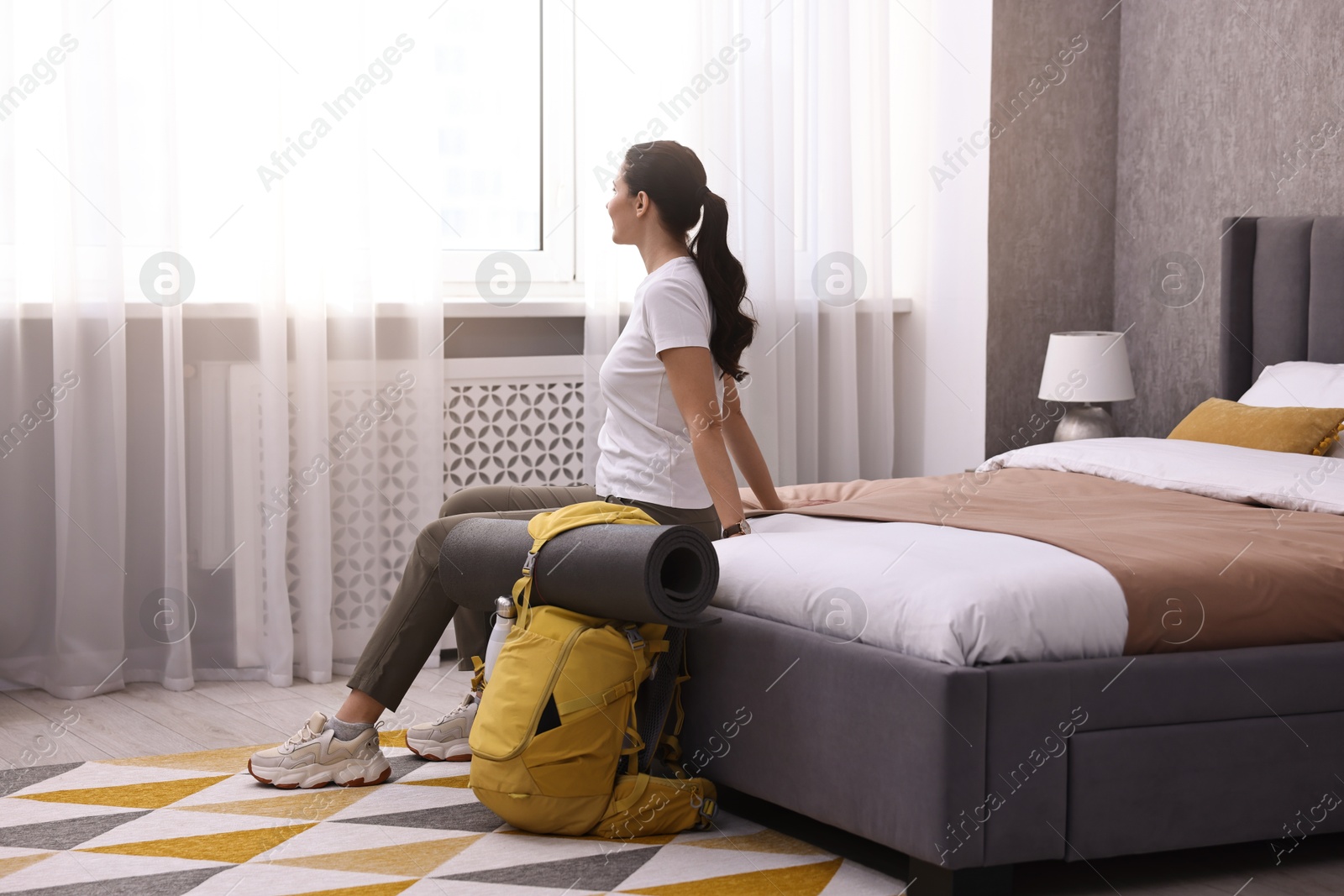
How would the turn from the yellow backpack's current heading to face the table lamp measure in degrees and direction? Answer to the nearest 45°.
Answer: approximately 180°

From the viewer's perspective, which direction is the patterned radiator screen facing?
toward the camera

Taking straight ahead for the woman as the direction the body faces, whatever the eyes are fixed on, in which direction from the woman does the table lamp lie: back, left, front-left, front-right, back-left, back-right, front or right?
back-right

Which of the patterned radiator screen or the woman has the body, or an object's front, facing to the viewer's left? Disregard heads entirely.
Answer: the woman

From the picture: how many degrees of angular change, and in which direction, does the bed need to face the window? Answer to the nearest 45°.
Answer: approximately 90° to its right

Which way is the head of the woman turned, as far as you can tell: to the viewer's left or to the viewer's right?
to the viewer's left

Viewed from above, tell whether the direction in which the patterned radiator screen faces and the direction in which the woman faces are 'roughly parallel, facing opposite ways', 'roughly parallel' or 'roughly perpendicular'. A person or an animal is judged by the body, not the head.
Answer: roughly perpendicular

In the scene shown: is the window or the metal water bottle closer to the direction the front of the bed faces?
the metal water bottle

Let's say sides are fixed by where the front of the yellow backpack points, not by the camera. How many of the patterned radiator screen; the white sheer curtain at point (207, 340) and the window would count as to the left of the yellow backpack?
0

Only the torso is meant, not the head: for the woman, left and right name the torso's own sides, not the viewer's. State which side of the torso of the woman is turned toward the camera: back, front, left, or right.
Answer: left

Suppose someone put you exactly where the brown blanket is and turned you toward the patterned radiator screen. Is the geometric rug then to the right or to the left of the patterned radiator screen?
left

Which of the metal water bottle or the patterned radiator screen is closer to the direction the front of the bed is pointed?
the metal water bottle

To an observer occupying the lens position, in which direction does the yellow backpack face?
facing the viewer and to the left of the viewer

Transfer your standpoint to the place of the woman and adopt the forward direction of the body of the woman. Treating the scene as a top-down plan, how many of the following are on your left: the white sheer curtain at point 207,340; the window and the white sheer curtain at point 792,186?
0

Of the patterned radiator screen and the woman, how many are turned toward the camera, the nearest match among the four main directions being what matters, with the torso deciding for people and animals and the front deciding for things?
1

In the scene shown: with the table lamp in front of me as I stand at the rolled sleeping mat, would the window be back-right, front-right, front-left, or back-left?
front-left
